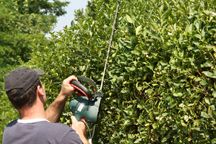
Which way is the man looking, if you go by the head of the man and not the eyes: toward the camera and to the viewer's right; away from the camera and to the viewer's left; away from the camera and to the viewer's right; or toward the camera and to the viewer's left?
away from the camera and to the viewer's right

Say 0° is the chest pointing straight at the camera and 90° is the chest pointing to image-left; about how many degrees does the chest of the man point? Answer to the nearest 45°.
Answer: approximately 225°

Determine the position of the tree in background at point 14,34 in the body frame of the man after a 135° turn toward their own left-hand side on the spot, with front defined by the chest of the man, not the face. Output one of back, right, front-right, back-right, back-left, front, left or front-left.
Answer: right
